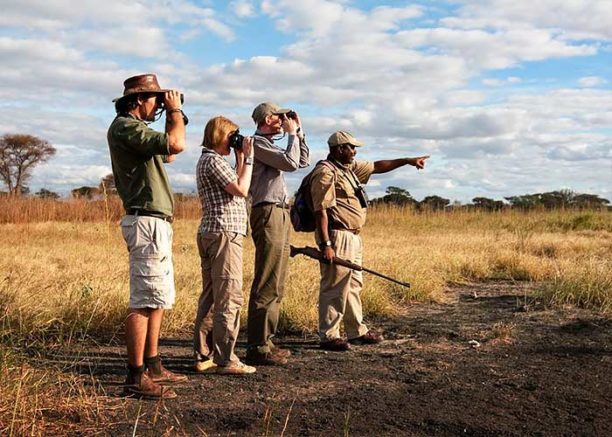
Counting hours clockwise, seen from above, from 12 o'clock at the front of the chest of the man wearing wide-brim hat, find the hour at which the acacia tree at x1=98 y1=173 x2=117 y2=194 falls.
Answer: The acacia tree is roughly at 9 o'clock from the man wearing wide-brim hat.

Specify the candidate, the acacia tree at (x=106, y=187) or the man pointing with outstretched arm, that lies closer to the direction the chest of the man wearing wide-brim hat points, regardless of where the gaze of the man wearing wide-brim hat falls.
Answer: the man pointing with outstretched arm

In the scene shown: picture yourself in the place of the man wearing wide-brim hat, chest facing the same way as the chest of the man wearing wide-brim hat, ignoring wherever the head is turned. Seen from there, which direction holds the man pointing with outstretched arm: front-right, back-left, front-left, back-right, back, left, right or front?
front-left

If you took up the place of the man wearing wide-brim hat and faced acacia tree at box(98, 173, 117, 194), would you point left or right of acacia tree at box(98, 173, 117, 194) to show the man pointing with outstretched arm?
right

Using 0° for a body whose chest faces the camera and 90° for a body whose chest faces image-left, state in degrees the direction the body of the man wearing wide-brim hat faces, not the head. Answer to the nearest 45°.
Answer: approximately 270°

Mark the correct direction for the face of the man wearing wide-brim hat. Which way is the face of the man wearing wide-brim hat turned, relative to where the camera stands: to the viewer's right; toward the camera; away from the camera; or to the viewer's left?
to the viewer's right
